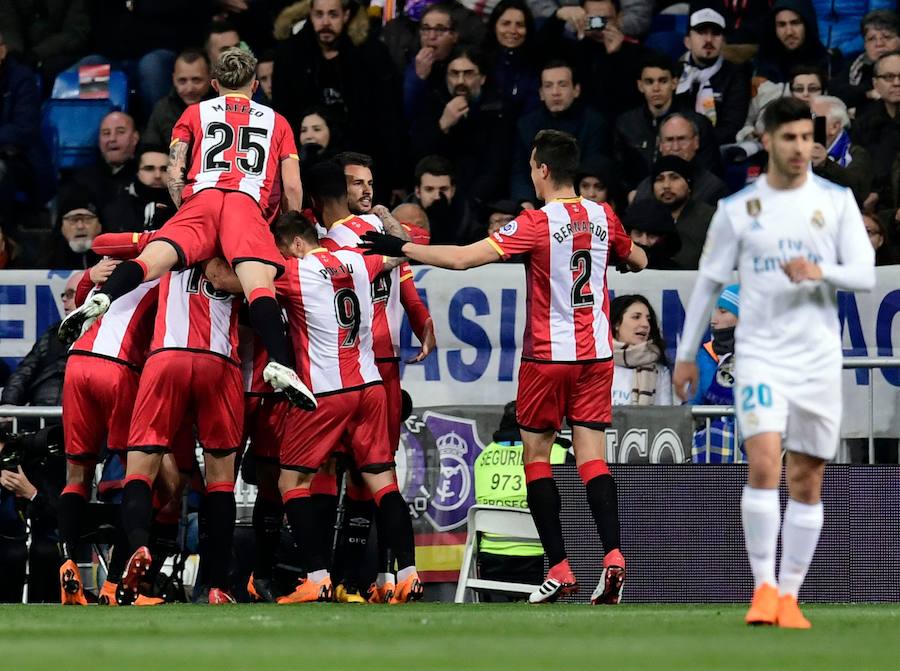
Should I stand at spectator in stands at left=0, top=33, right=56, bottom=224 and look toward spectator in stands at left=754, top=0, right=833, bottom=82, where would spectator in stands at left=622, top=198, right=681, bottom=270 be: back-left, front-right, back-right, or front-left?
front-right

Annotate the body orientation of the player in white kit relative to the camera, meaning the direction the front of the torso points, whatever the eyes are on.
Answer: toward the camera

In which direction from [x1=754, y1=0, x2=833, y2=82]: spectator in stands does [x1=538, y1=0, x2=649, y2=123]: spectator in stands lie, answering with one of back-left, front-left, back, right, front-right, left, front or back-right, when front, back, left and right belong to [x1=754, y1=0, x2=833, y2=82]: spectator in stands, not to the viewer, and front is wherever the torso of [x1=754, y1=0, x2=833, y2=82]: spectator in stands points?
right

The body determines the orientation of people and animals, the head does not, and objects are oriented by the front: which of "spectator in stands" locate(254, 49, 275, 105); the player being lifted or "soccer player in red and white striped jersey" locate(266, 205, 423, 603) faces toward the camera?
the spectator in stands

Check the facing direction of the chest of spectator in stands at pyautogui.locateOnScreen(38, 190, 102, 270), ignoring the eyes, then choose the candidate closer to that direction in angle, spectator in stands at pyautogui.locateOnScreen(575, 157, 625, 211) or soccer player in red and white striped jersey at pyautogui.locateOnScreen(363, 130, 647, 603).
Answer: the soccer player in red and white striped jersey

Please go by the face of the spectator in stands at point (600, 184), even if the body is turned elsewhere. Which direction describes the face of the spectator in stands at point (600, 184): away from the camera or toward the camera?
toward the camera

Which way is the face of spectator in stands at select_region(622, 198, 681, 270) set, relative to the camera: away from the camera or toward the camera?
toward the camera

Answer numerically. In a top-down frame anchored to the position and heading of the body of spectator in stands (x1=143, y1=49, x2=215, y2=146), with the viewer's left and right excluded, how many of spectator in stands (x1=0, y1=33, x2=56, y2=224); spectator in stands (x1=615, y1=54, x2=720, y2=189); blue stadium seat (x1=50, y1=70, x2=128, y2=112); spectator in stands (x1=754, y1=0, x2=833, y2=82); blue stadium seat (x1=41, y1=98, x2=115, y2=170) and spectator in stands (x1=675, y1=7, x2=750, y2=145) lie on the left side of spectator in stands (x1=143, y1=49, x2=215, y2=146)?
3

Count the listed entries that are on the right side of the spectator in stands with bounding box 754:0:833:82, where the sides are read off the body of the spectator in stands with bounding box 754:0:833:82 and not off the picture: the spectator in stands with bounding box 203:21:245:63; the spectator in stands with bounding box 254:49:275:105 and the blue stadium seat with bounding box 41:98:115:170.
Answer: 3

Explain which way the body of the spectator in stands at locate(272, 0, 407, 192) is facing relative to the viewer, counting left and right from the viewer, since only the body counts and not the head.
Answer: facing the viewer

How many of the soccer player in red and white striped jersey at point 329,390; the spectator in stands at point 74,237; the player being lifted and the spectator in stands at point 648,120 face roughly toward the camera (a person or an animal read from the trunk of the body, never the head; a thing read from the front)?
2

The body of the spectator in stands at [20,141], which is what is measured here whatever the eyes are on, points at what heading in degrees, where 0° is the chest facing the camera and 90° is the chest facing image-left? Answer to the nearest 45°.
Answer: approximately 0°

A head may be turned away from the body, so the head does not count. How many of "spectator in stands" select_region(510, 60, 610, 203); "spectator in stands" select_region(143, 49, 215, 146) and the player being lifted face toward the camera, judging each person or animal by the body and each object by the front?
2

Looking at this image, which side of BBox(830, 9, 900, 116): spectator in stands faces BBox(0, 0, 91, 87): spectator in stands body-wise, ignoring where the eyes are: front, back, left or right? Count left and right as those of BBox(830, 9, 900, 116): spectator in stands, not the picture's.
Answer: right

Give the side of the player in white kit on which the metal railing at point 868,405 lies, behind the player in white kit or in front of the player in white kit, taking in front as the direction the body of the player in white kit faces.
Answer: behind
